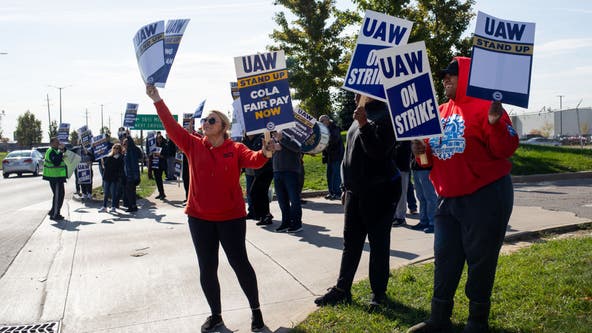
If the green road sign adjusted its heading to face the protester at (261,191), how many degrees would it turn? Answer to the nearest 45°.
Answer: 0° — it already faces them

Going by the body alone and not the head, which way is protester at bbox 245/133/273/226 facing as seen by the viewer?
to the viewer's left

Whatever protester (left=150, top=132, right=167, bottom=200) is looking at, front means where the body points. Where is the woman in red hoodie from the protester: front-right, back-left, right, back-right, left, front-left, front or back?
front-left

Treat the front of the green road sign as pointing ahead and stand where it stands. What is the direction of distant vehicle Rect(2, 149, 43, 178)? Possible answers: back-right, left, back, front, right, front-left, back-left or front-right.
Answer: back-right

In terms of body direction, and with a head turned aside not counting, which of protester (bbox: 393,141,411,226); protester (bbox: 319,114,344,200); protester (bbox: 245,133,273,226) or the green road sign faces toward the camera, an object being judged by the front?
the green road sign

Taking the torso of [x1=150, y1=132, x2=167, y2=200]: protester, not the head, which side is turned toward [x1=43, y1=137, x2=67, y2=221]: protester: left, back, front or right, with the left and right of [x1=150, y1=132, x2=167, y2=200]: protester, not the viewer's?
front

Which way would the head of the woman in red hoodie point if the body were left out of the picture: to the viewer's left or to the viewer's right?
to the viewer's left

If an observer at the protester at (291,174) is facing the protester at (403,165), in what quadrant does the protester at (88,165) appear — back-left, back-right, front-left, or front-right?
back-left

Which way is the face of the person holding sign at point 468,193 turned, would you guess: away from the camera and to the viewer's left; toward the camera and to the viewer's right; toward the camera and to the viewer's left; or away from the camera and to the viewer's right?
toward the camera and to the viewer's left

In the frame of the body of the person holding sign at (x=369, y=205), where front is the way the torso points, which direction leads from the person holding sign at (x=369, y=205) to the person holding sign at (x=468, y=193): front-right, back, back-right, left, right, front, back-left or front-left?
left
